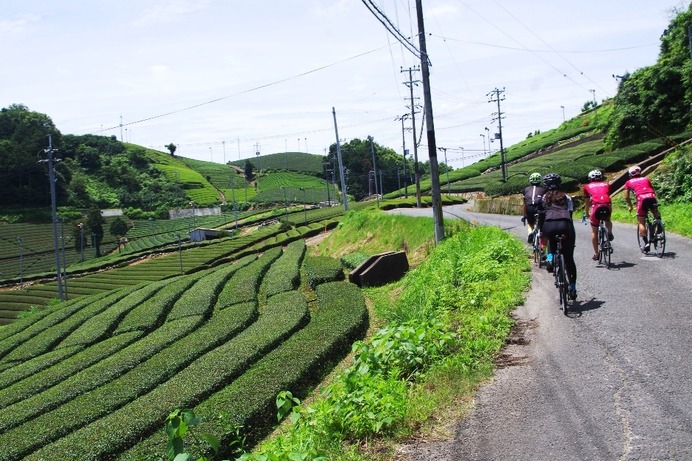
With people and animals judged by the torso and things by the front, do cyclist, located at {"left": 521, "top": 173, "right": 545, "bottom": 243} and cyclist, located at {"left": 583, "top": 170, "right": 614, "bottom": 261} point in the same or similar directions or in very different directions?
same or similar directions

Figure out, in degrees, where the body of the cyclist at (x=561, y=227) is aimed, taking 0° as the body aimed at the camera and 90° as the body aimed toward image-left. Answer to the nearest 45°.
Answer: approximately 180°

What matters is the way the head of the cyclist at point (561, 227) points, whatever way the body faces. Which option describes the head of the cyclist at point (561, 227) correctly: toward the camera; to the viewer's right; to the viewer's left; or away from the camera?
away from the camera

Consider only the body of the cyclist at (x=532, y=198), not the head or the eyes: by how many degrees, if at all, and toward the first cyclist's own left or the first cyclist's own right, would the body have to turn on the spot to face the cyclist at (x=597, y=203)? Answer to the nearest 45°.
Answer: approximately 135° to the first cyclist's own right

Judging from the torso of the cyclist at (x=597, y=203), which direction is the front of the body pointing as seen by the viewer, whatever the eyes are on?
away from the camera

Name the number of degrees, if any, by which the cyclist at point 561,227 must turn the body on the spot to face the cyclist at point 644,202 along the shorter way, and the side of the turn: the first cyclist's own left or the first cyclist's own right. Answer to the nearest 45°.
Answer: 0° — they already face them

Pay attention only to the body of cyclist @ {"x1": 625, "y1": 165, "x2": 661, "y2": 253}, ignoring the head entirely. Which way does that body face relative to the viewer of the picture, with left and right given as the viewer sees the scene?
facing away from the viewer and to the left of the viewer

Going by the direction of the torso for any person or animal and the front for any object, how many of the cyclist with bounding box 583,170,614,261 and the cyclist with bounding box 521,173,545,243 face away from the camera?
2

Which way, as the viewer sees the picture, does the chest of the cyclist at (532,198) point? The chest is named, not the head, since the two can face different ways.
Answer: away from the camera

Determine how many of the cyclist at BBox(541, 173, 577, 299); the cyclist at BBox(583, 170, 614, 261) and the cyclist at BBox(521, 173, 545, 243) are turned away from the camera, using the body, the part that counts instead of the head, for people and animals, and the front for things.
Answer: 3

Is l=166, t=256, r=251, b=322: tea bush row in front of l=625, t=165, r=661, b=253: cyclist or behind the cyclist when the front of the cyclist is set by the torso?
in front

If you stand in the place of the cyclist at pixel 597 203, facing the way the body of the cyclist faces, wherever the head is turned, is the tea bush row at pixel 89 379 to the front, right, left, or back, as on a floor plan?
left

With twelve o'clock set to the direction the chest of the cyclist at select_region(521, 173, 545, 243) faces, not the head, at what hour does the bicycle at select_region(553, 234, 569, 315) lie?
The bicycle is roughly at 6 o'clock from the cyclist.

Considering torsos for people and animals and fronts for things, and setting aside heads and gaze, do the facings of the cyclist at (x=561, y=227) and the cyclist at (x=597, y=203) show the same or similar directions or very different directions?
same or similar directions
